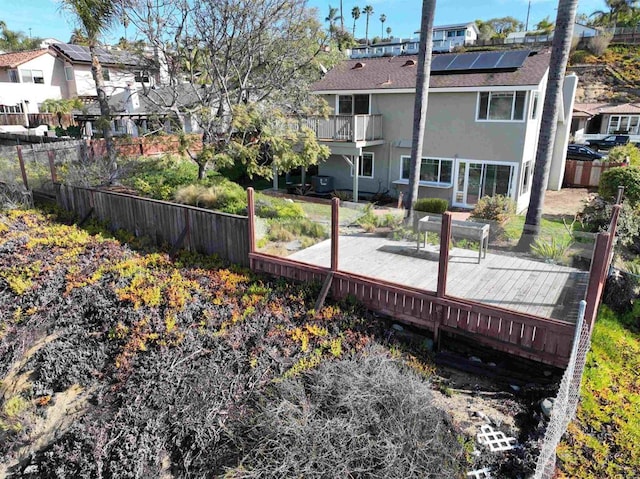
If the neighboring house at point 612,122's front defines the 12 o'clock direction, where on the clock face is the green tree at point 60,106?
The green tree is roughly at 2 o'clock from the neighboring house.

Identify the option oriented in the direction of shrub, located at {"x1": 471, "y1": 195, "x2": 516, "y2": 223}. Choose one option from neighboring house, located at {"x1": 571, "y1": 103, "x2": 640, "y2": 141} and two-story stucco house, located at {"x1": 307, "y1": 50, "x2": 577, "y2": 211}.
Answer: the neighboring house

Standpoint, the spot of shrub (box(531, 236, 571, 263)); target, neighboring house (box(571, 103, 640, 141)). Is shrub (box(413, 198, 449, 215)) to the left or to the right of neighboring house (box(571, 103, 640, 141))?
left

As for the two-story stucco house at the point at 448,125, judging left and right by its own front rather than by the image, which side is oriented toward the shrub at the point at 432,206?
back

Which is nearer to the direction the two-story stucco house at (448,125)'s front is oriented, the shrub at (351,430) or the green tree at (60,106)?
the green tree

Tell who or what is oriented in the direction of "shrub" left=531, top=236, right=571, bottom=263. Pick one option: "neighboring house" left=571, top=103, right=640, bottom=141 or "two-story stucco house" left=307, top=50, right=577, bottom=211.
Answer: the neighboring house

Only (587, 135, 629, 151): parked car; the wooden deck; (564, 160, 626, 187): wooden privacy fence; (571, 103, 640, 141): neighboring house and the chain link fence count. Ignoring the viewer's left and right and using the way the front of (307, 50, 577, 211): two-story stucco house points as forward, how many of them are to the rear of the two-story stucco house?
2

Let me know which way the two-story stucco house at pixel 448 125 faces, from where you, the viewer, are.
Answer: facing away from the viewer

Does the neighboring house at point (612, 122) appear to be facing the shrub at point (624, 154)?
yes
